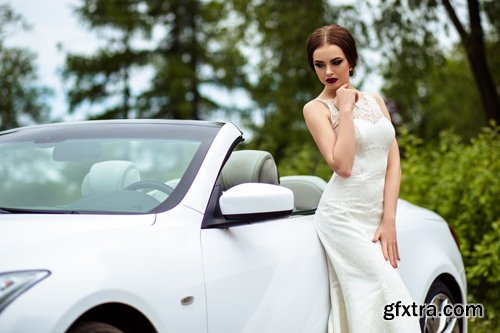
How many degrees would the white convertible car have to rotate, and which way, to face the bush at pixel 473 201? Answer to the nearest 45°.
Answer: approximately 180°

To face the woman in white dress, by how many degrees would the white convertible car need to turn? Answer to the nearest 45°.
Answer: approximately 180°

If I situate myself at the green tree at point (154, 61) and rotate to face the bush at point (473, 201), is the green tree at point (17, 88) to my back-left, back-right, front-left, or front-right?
back-right

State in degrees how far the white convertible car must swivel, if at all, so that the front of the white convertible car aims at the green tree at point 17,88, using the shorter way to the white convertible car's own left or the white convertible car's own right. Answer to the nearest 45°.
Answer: approximately 135° to the white convertible car's own right

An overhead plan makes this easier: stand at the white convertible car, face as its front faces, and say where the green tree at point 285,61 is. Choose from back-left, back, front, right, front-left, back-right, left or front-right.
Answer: back-right

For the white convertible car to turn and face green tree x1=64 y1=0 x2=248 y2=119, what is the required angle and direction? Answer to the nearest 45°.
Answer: approximately 135° to its right

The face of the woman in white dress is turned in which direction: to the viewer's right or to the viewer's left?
to the viewer's left

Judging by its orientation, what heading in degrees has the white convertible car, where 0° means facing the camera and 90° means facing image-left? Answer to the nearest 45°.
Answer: approximately 45°
